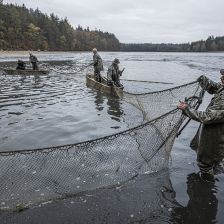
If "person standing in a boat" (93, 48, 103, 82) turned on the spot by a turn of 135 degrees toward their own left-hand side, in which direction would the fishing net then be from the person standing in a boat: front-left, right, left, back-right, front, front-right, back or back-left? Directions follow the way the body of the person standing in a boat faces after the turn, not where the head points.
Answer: front-right
